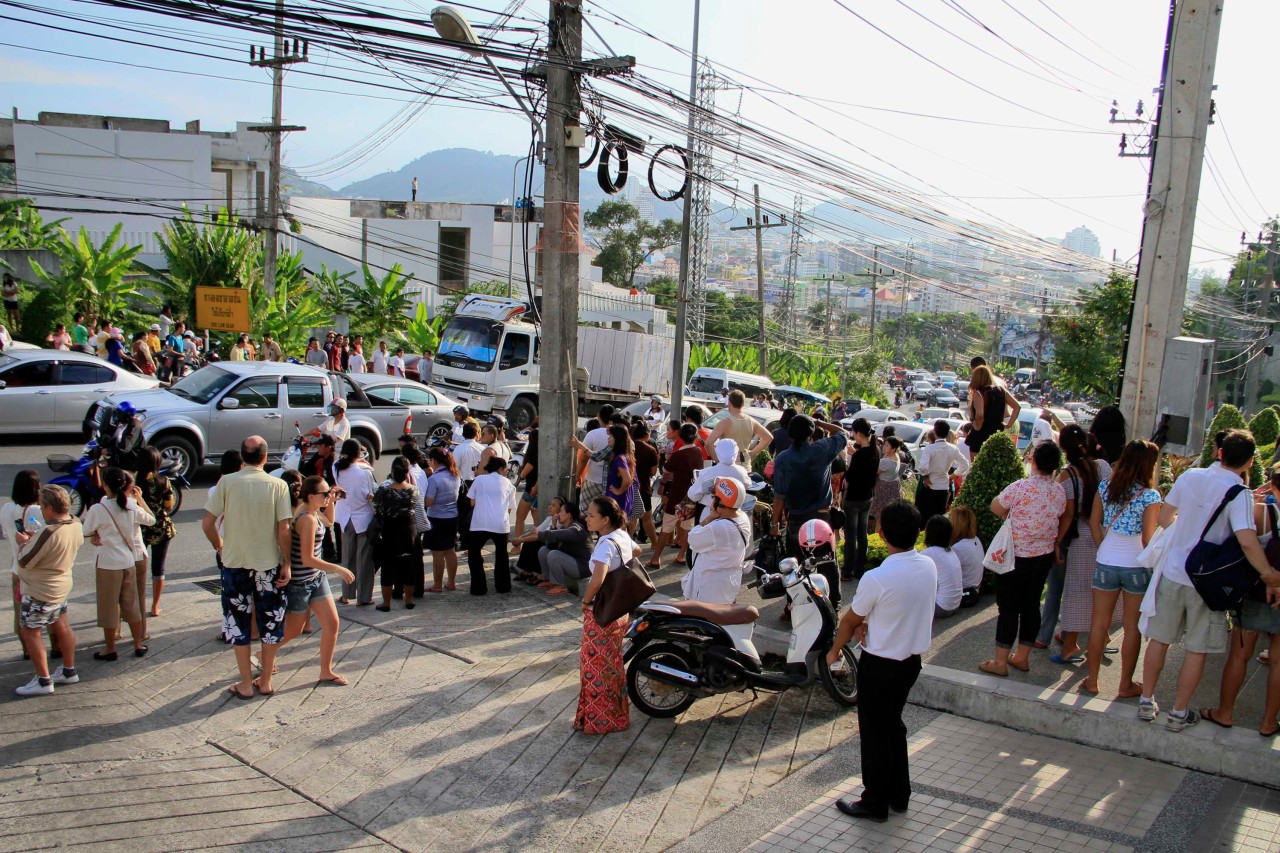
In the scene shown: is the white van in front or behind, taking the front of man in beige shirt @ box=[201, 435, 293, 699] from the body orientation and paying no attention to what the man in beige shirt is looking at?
in front

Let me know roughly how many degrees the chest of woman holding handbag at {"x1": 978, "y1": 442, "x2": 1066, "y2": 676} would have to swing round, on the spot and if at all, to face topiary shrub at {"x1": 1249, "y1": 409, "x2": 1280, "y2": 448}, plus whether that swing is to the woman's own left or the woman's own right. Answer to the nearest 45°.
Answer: approximately 45° to the woman's own right

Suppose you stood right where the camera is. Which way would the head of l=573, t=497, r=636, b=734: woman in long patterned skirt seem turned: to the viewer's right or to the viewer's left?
to the viewer's left

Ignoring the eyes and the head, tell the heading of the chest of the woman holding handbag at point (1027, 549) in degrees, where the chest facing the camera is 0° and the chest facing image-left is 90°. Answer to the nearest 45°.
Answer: approximately 135°

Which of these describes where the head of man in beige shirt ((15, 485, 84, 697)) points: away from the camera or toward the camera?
away from the camera

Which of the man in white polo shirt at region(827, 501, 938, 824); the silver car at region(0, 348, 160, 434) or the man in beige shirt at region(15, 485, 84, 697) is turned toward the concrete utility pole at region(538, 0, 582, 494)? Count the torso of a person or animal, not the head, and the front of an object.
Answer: the man in white polo shirt

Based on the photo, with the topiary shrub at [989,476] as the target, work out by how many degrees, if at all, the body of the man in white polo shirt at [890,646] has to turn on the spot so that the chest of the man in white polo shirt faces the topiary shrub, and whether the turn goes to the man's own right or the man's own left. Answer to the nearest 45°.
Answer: approximately 45° to the man's own right

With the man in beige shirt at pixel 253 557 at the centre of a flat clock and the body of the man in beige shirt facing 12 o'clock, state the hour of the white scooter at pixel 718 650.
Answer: The white scooter is roughly at 4 o'clock from the man in beige shirt.

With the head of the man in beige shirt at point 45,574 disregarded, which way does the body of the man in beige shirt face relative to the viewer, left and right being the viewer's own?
facing away from the viewer and to the left of the viewer

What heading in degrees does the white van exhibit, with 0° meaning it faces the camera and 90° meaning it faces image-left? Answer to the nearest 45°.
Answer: approximately 45°

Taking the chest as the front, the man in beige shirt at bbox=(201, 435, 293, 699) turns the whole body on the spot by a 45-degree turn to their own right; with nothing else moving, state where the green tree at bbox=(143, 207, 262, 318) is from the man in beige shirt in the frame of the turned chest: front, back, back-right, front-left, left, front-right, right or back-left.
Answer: front-left

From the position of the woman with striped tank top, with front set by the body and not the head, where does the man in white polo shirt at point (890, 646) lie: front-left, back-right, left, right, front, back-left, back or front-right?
front-right

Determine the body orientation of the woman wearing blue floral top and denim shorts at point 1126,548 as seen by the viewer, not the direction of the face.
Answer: away from the camera

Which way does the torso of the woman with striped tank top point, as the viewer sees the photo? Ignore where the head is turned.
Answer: to the viewer's right

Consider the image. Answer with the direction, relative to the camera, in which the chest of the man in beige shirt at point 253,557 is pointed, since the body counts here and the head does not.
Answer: away from the camera

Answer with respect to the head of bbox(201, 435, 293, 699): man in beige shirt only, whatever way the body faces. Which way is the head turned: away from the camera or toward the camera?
away from the camera

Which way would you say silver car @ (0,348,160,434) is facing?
to the viewer's left

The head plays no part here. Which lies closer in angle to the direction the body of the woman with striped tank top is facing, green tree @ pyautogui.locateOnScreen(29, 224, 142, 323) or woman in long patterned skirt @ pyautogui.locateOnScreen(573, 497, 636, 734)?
the woman in long patterned skirt
